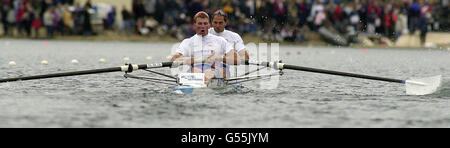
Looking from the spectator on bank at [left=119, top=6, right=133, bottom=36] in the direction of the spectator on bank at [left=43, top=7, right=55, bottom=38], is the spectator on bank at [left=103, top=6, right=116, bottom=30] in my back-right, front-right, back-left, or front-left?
front-right

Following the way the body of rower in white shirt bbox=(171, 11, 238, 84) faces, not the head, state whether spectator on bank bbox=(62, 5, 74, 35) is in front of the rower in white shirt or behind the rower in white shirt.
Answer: behind

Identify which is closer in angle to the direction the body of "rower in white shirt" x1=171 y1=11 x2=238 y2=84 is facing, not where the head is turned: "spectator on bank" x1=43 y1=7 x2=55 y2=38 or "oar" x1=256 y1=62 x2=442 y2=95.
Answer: the oar

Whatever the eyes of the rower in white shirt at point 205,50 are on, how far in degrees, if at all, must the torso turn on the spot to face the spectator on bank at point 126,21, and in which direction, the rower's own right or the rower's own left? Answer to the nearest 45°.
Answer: approximately 180°

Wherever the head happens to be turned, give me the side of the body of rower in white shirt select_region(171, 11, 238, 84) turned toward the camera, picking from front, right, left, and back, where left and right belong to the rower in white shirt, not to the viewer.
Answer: front

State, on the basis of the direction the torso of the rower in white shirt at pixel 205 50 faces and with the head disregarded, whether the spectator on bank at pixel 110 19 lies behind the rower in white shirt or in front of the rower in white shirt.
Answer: behind

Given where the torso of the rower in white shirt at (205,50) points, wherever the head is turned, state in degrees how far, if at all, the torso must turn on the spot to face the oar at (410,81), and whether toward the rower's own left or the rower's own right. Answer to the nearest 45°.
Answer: approximately 90° to the rower's own left
